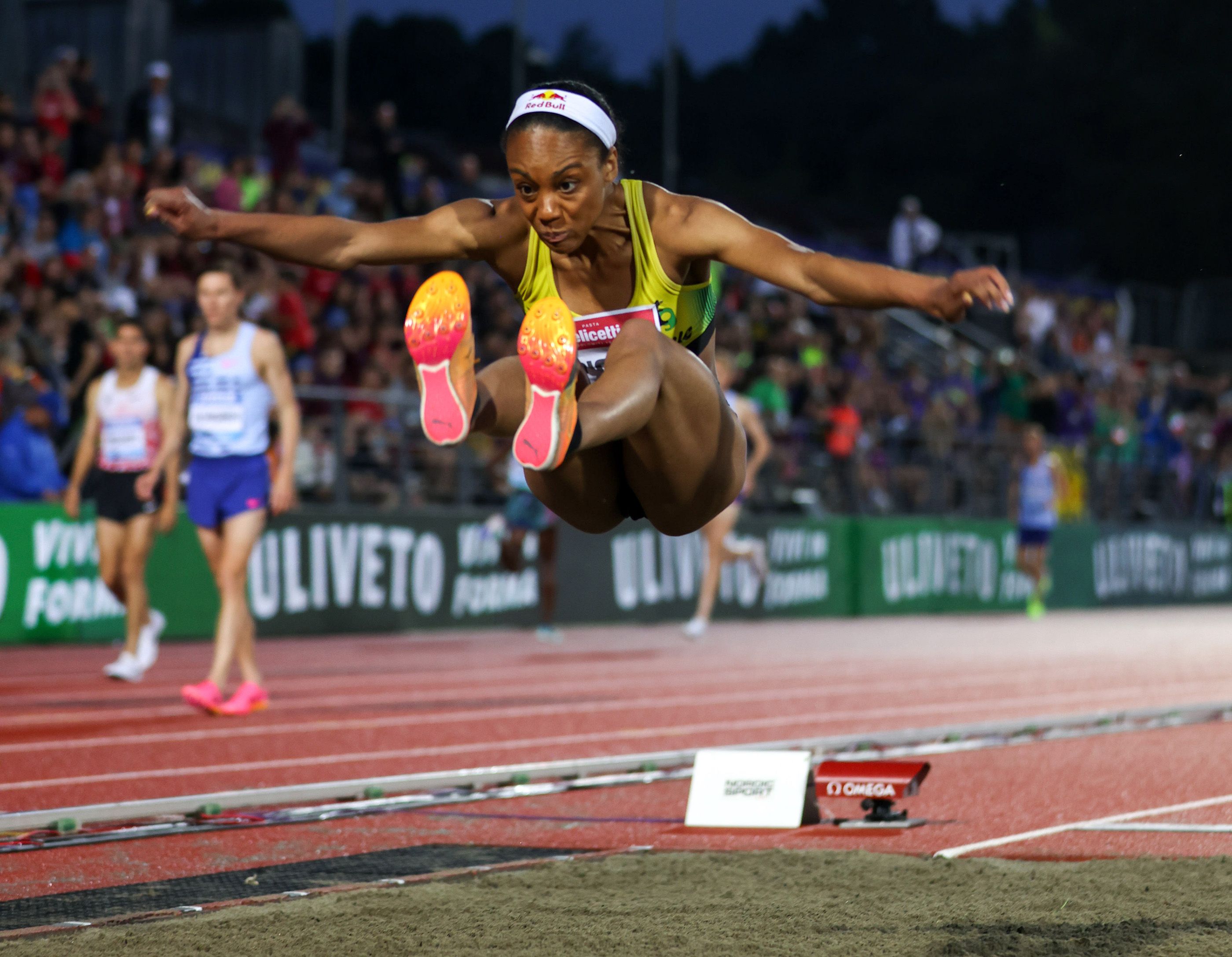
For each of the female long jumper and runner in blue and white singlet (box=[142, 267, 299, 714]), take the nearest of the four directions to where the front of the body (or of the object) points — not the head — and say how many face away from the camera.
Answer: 0

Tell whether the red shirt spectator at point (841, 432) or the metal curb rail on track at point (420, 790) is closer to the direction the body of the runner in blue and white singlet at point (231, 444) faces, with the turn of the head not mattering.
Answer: the metal curb rail on track

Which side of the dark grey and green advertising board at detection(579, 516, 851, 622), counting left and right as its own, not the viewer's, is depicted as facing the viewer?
front

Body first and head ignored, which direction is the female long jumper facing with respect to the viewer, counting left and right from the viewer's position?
facing the viewer and to the left of the viewer

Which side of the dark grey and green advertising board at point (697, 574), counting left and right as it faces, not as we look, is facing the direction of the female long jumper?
front

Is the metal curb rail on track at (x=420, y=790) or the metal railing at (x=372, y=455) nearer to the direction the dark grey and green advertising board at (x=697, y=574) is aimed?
the metal curb rail on track

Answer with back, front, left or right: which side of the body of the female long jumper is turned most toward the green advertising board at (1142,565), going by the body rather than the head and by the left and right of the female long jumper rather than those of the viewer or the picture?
back

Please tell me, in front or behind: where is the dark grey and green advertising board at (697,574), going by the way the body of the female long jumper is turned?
behind

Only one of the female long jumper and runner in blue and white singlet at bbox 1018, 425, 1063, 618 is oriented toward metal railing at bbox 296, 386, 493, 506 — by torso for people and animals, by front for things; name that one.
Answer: the runner in blue and white singlet
